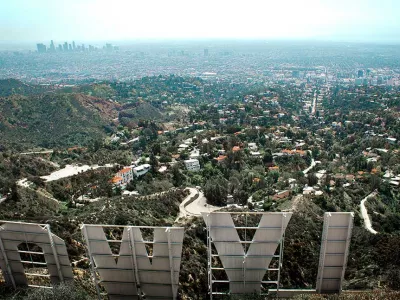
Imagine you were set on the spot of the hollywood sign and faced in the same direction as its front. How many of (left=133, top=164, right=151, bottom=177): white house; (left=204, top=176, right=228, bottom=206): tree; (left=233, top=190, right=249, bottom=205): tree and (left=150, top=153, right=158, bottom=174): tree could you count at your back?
0

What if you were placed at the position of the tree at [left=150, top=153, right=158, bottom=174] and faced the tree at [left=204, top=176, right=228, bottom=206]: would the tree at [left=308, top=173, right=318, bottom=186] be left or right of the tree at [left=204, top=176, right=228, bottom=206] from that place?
left

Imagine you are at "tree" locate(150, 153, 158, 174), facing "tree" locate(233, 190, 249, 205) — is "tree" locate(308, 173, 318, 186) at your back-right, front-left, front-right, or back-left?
front-left

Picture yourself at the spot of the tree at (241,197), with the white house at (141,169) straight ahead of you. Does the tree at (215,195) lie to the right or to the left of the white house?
left

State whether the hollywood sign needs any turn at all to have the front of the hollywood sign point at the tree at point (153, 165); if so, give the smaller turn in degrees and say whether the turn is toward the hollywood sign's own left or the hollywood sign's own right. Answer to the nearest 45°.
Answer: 0° — it already faces it

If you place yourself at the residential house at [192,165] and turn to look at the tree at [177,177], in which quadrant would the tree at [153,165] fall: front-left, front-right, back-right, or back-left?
front-right

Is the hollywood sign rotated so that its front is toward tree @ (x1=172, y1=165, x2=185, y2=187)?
yes

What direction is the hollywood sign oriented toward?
away from the camera

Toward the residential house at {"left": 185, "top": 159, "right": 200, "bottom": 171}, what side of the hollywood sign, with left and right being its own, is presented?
front

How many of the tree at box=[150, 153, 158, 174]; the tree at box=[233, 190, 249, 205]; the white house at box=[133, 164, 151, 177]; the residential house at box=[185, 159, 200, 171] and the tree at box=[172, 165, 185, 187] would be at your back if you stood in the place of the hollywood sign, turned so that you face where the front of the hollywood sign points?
0

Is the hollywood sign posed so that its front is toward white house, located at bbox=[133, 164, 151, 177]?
yes

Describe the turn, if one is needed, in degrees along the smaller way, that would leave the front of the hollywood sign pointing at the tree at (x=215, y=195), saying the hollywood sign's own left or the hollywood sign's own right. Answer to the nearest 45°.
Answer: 0° — it already faces it

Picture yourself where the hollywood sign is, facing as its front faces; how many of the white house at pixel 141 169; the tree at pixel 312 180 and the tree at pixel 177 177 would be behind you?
0

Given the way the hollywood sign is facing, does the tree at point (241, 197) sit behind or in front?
in front

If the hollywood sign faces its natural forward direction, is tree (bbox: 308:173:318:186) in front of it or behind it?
in front
